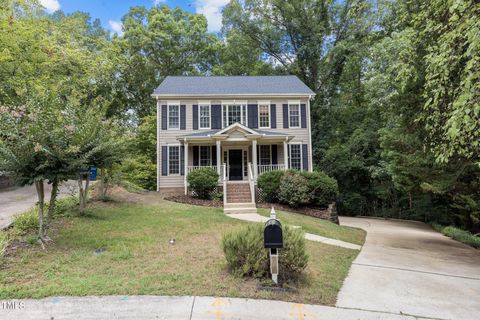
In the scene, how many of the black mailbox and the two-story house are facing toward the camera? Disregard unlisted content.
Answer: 2

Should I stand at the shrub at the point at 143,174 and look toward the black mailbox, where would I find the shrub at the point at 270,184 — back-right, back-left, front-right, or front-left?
front-left

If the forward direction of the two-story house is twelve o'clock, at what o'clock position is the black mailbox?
The black mailbox is roughly at 12 o'clock from the two-story house.

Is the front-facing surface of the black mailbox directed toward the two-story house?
no

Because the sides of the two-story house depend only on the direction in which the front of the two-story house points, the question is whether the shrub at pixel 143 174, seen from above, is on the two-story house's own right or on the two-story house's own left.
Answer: on the two-story house's own right

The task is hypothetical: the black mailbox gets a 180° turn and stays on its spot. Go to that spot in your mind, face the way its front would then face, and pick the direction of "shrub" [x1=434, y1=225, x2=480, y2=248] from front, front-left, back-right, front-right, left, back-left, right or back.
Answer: front-right

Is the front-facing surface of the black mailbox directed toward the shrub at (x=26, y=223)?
no

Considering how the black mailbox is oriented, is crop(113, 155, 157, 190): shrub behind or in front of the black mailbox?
behind

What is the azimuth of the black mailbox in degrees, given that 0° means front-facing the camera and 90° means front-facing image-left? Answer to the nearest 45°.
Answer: approximately 0°

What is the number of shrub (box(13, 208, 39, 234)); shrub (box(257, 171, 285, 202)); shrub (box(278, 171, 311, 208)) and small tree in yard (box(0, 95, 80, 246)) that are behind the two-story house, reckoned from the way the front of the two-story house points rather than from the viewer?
0

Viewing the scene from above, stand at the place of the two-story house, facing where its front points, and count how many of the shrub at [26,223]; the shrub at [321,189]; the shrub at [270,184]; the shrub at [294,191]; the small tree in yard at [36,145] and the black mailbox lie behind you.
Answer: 0

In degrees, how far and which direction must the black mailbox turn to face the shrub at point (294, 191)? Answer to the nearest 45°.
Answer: approximately 180°

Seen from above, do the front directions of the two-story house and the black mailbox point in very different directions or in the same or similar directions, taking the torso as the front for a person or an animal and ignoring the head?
same or similar directions

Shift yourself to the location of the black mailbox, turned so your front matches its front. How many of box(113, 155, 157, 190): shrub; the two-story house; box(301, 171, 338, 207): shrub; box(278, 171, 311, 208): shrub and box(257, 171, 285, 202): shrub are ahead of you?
0

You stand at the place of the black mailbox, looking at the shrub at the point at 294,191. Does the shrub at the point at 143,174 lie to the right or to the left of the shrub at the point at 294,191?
left

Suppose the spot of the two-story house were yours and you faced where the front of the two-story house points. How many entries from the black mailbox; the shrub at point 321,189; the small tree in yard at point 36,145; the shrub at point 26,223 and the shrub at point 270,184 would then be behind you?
0

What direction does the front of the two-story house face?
toward the camera
